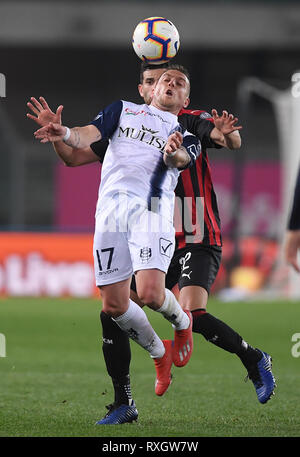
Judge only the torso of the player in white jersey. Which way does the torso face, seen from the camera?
toward the camera
